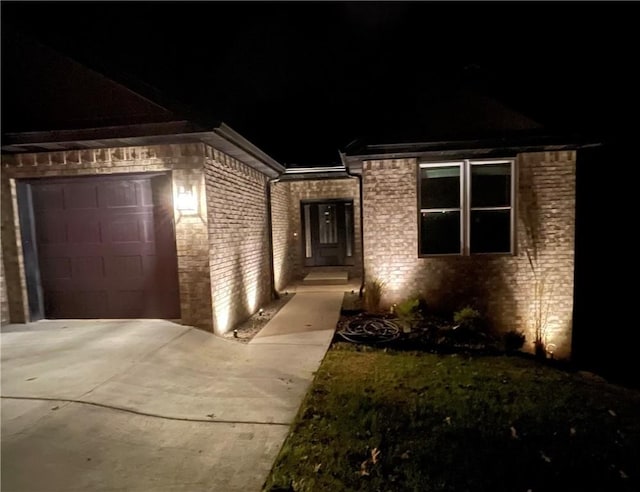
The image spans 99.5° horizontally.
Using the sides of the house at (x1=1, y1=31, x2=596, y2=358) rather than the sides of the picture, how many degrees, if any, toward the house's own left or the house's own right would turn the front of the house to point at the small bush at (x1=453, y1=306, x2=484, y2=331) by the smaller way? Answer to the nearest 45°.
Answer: approximately 90° to the house's own left

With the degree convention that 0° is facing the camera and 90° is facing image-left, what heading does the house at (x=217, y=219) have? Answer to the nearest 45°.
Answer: approximately 0°

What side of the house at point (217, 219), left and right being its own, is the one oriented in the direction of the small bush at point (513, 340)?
left

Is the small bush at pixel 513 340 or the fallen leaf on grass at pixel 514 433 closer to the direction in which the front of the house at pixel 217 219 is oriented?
the fallen leaf on grass

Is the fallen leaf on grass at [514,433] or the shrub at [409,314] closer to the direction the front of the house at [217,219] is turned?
the fallen leaf on grass

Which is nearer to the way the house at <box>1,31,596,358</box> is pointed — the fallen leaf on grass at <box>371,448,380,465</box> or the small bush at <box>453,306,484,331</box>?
the fallen leaf on grass

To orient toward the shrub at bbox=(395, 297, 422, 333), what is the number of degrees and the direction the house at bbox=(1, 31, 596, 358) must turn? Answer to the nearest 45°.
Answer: approximately 90° to its left

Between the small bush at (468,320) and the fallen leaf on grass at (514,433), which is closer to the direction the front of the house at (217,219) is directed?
the fallen leaf on grass

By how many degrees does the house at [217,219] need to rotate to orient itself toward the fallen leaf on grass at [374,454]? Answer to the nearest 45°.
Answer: approximately 45° to its left
